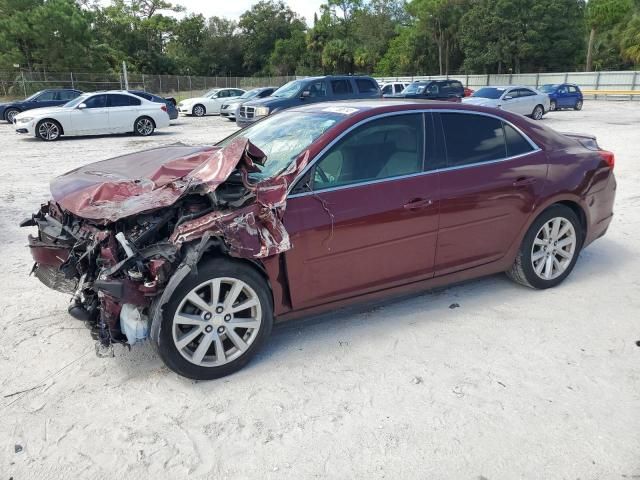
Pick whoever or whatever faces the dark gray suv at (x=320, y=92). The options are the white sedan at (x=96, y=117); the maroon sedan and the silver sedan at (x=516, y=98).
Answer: the silver sedan

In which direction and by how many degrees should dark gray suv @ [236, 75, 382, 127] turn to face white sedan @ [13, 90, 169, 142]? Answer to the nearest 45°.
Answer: approximately 45° to its right

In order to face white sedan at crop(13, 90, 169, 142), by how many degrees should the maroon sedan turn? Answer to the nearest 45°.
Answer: approximately 90° to its right

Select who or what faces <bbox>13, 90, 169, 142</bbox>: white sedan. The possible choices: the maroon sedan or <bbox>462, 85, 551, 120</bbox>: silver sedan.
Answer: the silver sedan

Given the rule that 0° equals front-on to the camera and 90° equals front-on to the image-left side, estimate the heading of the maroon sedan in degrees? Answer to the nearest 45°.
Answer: approximately 45°

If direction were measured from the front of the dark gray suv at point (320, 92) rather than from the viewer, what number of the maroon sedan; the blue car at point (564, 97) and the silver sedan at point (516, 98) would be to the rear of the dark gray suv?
2

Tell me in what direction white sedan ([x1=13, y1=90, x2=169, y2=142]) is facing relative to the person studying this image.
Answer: facing to the left of the viewer

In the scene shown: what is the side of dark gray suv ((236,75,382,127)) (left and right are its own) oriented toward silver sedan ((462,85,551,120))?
back

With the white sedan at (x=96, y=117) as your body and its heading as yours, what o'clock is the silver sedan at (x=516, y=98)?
The silver sedan is roughly at 6 o'clock from the white sedan.

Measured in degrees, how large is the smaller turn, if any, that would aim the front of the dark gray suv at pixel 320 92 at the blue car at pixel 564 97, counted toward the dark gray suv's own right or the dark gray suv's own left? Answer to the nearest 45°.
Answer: approximately 180°
